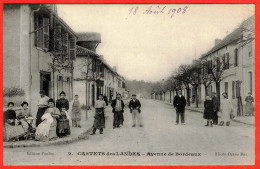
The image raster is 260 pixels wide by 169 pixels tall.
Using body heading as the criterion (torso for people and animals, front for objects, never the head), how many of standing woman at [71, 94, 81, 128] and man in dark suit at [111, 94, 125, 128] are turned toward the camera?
2

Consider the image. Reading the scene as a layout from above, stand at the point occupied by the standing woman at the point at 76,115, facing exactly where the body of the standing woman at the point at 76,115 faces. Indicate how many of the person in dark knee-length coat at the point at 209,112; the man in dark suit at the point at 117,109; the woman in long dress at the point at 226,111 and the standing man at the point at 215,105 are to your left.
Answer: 4

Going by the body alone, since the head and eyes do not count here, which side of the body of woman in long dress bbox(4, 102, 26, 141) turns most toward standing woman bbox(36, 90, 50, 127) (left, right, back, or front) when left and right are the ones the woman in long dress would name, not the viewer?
left

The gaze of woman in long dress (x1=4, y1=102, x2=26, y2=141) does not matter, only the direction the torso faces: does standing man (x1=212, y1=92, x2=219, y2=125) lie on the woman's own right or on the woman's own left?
on the woman's own left

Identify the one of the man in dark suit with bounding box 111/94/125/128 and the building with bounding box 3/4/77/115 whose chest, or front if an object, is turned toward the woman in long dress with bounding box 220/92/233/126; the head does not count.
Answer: the building

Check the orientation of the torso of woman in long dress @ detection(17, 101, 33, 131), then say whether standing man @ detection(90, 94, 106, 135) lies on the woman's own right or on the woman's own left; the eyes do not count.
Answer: on the woman's own left

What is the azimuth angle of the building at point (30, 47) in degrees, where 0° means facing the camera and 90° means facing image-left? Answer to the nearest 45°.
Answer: approximately 270°
